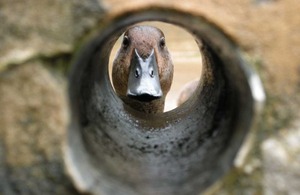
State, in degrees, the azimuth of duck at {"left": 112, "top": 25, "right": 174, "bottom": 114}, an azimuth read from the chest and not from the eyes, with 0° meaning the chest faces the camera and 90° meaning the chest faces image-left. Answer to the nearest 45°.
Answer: approximately 0°

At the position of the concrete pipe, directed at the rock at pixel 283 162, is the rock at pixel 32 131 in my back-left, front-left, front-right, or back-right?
back-right
